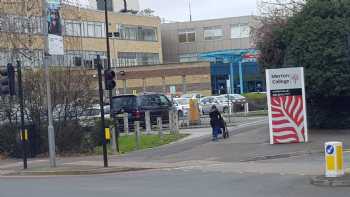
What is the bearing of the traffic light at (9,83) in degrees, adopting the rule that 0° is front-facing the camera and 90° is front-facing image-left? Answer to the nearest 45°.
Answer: approximately 90°

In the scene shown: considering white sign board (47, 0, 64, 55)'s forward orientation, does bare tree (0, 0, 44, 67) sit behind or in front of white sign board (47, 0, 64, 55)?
behind

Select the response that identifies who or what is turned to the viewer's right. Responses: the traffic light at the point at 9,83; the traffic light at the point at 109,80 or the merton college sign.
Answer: the traffic light at the point at 109,80

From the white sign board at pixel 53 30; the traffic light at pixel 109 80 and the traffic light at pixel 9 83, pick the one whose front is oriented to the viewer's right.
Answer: the traffic light at pixel 109 80

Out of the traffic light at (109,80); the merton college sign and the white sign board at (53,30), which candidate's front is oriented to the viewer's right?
the traffic light

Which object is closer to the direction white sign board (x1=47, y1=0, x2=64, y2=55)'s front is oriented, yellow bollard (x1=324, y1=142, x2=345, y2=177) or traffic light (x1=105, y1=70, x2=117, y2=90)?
the yellow bollard

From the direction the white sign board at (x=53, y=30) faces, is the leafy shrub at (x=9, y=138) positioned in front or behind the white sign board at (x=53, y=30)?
behind

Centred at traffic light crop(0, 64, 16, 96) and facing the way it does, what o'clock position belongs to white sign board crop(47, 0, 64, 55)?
The white sign board is roughly at 7 o'clock from the traffic light.

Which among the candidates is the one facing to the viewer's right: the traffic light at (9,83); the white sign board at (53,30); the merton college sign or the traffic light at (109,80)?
the traffic light at (109,80)
